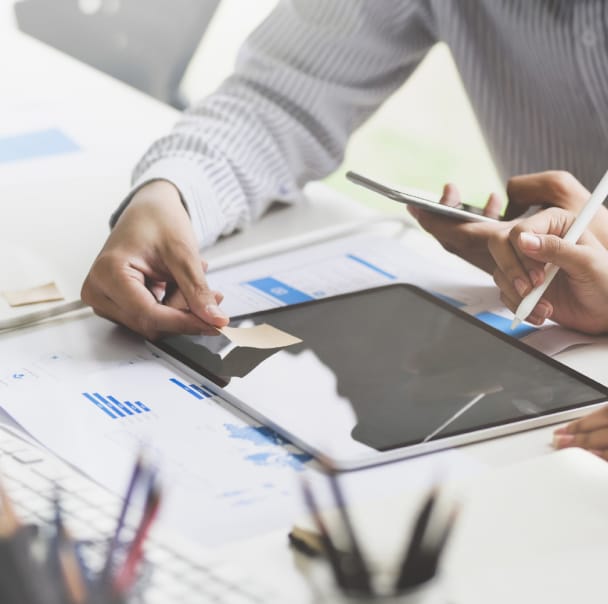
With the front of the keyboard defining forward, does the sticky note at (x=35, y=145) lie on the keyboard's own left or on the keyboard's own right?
on the keyboard's own right
